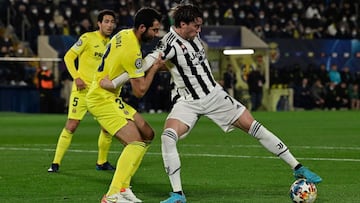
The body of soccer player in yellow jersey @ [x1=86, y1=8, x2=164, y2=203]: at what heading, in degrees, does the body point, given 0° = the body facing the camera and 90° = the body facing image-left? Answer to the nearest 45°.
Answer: approximately 270°

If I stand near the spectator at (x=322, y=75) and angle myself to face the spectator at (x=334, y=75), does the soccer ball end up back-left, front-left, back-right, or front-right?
back-right

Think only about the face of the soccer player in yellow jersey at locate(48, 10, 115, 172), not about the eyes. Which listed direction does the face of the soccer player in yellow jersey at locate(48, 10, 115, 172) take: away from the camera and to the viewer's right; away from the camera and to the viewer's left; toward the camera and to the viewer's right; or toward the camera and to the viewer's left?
toward the camera and to the viewer's right

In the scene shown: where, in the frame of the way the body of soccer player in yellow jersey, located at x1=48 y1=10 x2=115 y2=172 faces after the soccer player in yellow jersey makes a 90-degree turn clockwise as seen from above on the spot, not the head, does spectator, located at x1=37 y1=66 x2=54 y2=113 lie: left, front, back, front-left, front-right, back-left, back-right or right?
back-right

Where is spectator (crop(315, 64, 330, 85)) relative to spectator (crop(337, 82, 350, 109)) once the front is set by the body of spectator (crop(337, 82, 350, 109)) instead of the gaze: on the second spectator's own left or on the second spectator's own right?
on the second spectator's own right

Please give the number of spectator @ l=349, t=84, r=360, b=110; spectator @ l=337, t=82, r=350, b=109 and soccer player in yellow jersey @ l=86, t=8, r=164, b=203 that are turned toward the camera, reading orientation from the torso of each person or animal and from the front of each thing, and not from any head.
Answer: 2

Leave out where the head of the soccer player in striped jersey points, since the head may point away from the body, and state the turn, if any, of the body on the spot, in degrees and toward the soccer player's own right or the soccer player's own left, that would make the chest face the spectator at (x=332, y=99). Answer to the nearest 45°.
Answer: approximately 135° to the soccer player's own left

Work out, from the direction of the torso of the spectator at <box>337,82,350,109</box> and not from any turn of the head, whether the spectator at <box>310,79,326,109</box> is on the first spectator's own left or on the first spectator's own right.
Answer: on the first spectator's own right
